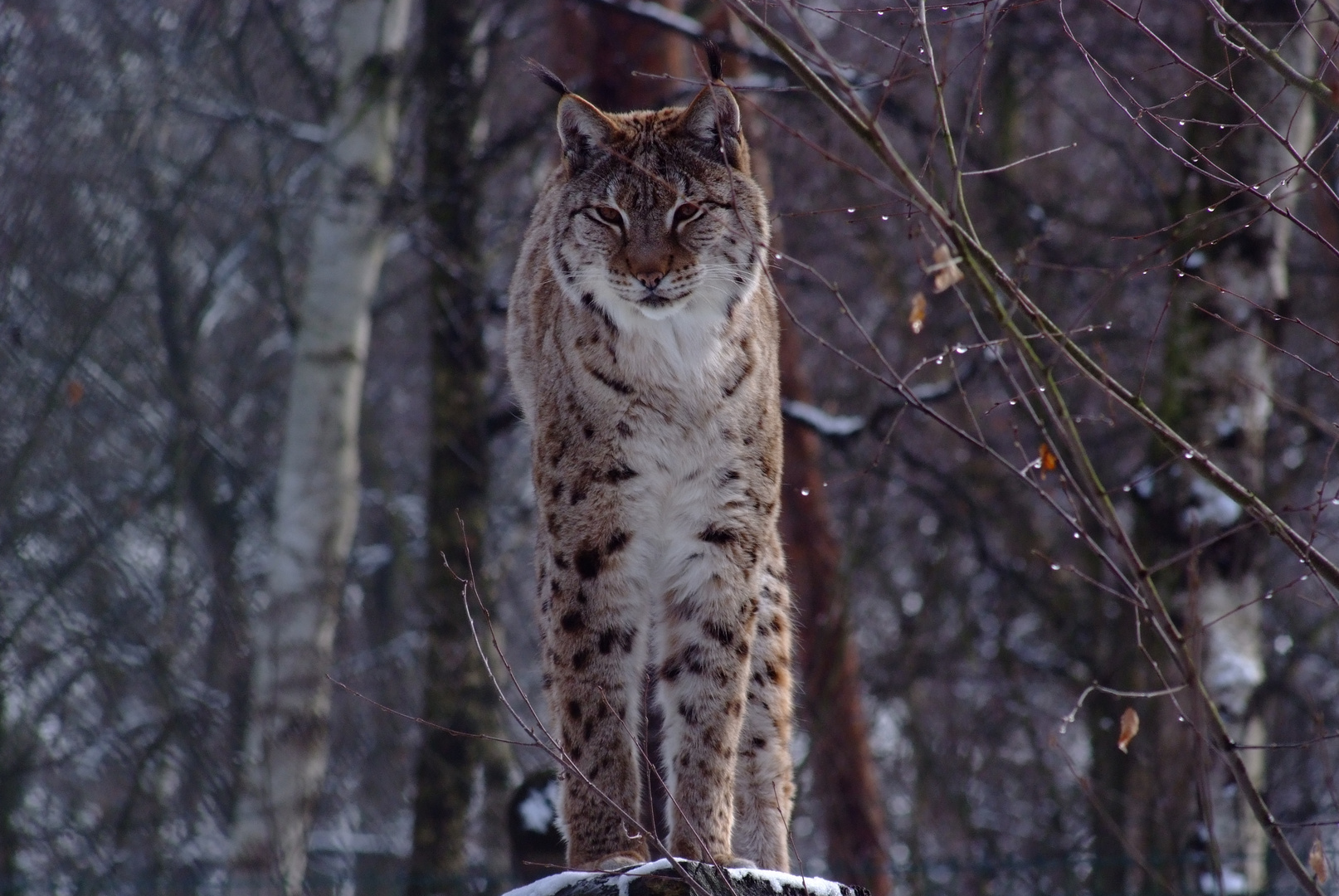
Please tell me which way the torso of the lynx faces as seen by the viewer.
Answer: toward the camera

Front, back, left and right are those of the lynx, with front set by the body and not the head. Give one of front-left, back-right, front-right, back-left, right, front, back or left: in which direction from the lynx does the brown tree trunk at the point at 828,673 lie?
back

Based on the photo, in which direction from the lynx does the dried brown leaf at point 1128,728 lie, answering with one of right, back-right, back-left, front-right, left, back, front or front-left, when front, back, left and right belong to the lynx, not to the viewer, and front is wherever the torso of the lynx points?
front-left

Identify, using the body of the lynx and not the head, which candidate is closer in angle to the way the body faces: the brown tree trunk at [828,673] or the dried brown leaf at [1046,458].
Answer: the dried brown leaf

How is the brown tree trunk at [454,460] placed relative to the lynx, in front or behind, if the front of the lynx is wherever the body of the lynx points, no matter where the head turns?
behind

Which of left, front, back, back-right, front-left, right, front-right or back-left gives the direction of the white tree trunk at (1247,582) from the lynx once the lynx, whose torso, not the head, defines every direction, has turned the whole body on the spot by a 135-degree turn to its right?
right

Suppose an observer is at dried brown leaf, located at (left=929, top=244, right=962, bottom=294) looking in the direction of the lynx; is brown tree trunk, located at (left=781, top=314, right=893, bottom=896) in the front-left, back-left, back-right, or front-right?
front-right

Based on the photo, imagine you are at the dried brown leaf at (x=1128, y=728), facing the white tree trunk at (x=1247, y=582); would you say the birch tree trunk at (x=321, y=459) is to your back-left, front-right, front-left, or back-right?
front-left

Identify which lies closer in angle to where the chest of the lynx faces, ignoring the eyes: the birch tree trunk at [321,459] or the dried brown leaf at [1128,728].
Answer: the dried brown leaf

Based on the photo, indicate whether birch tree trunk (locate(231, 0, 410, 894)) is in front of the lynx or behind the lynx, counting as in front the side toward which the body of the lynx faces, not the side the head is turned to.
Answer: behind

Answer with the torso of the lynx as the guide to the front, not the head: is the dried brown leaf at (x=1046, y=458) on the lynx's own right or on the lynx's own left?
on the lynx's own left
